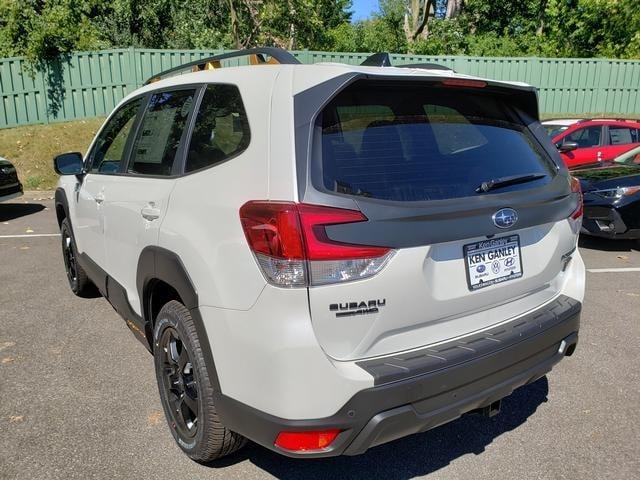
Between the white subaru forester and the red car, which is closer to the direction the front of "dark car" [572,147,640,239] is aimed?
the white subaru forester

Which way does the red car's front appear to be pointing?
to the viewer's left

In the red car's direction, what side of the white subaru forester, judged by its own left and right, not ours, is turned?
right

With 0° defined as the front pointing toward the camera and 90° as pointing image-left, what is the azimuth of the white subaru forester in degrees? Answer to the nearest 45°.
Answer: approximately 135°

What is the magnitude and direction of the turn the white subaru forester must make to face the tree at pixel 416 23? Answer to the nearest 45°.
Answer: approximately 45° to its right

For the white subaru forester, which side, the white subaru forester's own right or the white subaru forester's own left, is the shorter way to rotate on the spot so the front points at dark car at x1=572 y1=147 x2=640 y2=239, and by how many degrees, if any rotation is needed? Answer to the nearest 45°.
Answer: approximately 90° to the white subaru forester's own right

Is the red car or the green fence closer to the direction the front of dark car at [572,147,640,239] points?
the green fence

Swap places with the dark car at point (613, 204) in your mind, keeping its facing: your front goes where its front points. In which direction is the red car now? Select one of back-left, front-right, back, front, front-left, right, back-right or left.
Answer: back-right
